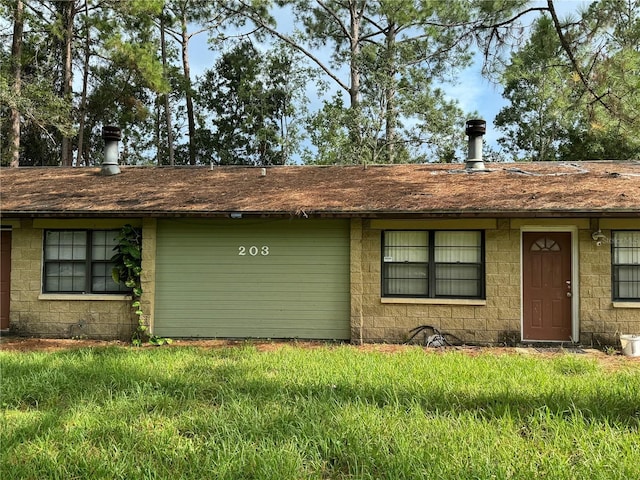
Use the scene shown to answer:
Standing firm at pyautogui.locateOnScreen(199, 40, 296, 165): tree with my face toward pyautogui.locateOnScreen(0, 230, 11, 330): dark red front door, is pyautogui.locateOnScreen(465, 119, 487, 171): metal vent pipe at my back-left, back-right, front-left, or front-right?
front-left

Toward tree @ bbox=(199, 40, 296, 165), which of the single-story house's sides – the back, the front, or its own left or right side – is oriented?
back

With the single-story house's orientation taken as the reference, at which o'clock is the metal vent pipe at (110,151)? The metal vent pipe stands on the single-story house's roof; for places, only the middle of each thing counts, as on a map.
The metal vent pipe is roughly at 4 o'clock from the single-story house.

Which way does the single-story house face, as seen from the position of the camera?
facing the viewer

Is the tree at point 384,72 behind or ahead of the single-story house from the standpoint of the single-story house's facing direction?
behind

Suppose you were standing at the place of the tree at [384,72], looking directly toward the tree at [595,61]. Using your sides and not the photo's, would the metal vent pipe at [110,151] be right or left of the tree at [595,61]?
right

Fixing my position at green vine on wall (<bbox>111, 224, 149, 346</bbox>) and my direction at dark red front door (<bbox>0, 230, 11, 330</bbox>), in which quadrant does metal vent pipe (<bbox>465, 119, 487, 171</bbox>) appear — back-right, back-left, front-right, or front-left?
back-right
